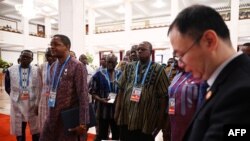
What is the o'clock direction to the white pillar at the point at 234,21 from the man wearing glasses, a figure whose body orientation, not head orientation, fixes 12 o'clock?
The white pillar is roughly at 3 o'clock from the man wearing glasses.

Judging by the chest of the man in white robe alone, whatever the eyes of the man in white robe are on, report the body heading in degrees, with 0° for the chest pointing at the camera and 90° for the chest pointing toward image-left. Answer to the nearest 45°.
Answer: approximately 0°

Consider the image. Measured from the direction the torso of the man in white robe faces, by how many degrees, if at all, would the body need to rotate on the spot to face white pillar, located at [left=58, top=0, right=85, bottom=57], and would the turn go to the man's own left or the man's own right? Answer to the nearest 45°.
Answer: approximately 180°

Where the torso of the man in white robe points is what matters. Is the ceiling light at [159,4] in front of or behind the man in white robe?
behind

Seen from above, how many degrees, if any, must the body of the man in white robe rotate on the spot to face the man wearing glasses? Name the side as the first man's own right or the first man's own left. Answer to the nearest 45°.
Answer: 0° — they already face them

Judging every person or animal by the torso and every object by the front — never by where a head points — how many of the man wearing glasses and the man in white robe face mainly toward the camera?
1

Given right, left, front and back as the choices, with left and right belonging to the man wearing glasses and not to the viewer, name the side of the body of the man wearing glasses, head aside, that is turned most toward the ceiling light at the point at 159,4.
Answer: right

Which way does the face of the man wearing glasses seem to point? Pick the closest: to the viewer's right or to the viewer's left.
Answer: to the viewer's left

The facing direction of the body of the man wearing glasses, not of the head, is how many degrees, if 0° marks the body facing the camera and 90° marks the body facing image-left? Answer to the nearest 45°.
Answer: approximately 90°
